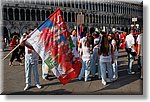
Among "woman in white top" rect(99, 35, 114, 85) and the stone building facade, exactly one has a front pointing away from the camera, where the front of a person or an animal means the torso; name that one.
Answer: the woman in white top

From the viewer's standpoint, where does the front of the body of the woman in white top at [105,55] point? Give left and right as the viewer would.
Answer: facing away from the viewer

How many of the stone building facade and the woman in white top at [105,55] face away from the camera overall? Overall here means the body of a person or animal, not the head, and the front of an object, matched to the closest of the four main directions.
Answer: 1

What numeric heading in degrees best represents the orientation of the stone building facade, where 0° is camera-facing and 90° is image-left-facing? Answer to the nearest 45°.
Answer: approximately 315°

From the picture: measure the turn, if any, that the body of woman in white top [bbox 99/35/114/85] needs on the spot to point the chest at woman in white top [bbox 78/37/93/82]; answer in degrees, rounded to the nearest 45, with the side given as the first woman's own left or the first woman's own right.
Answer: approximately 45° to the first woman's own left
